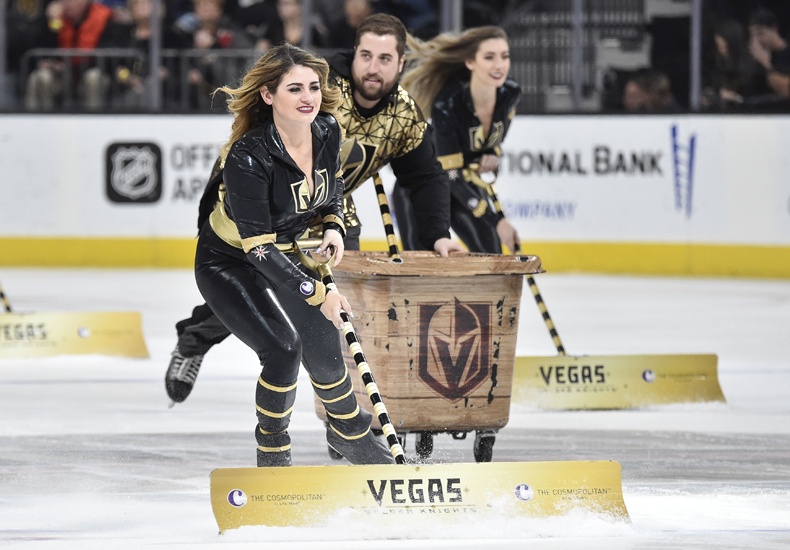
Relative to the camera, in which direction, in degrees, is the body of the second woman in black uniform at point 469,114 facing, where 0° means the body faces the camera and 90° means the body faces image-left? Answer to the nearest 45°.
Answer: approximately 315°

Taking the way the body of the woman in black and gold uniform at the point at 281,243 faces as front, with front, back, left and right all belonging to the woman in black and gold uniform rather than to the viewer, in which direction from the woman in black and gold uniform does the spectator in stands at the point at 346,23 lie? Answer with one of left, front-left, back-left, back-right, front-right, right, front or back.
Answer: back-left

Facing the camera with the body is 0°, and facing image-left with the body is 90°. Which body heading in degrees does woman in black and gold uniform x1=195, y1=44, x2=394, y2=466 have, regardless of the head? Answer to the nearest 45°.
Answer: approximately 315°

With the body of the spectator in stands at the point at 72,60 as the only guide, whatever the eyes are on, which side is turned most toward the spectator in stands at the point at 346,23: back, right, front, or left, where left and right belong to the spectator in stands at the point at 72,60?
left

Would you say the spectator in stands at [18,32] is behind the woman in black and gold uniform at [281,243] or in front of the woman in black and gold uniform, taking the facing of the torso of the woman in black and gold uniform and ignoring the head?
behind

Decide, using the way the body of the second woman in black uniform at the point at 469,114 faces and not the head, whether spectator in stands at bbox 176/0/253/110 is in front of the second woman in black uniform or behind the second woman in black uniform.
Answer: behind

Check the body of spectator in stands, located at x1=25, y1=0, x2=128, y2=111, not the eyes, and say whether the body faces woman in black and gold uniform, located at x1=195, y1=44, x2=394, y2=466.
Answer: yes

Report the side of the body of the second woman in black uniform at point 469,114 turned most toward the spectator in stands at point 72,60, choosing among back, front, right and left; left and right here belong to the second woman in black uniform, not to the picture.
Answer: back

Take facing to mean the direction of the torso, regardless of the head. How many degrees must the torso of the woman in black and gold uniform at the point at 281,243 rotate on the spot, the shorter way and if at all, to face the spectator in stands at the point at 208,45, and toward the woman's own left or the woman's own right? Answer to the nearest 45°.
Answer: approximately 135° to the woman's own left
